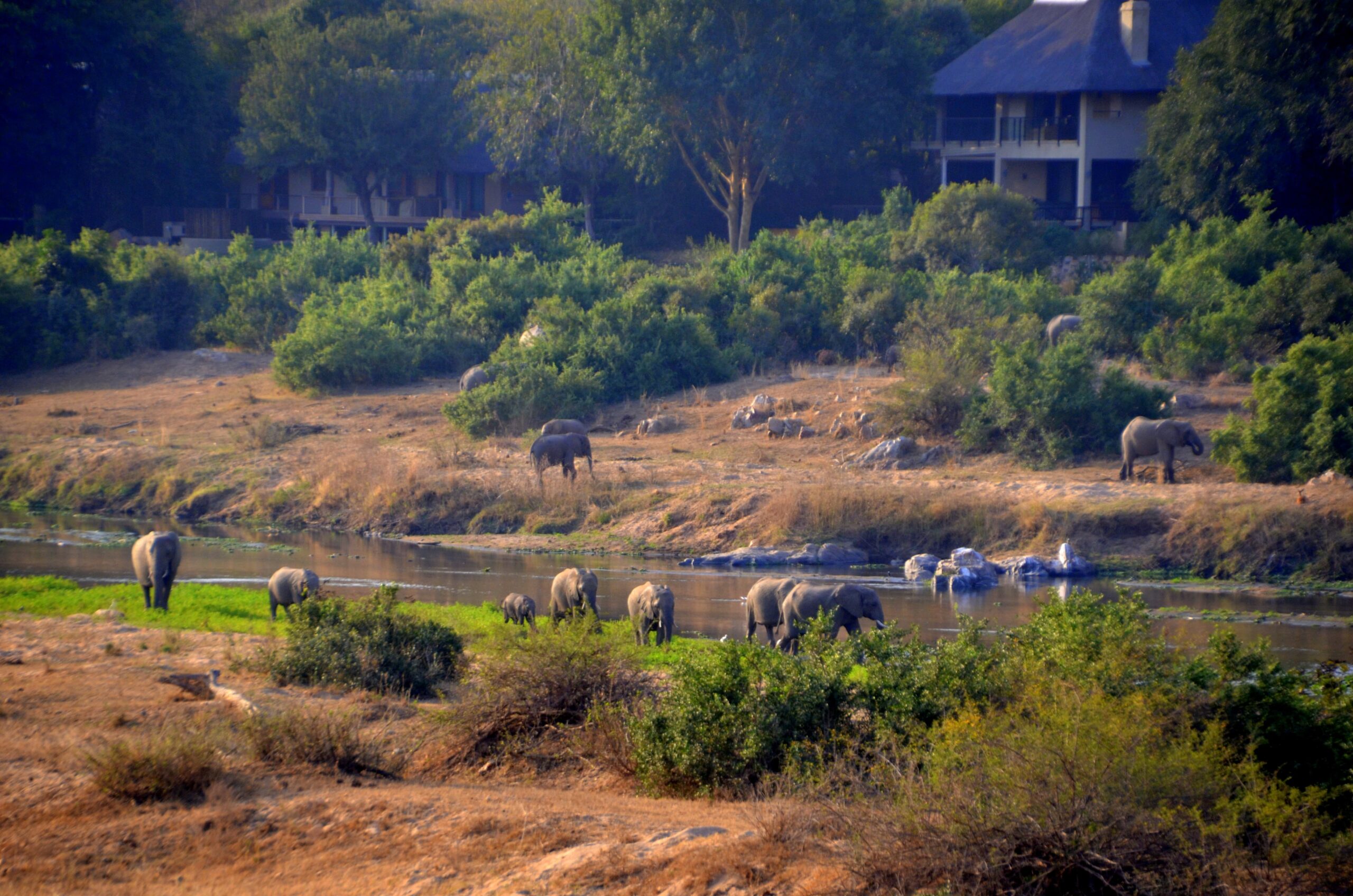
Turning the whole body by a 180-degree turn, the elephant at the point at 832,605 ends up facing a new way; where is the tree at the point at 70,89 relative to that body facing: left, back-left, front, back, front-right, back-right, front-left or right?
front-right

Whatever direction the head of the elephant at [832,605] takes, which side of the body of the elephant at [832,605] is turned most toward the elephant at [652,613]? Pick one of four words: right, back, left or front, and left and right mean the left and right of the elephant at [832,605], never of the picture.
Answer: back

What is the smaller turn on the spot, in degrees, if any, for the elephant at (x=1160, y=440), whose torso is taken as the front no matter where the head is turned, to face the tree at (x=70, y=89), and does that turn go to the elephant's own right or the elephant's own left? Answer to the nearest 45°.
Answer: approximately 135° to the elephant's own left

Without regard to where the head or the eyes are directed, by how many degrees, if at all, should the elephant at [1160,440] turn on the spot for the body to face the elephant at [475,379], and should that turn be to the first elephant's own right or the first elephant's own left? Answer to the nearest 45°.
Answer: approximately 180°

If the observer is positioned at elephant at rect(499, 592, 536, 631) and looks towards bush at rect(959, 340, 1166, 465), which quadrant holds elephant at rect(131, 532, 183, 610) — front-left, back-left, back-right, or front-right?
back-left

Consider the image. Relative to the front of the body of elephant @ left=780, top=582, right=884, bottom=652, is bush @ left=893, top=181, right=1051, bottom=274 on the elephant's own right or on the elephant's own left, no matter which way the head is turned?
on the elephant's own left

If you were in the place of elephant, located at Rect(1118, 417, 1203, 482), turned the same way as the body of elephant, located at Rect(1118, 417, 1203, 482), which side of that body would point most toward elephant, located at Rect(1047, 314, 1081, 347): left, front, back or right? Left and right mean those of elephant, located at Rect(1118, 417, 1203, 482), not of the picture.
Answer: left

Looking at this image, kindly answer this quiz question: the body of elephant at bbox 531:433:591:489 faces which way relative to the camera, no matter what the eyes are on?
to the viewer's right

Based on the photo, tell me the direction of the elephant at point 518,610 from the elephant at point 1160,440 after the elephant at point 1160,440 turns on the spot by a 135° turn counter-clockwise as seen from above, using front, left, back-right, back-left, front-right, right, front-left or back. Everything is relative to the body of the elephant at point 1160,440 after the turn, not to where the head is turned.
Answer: left

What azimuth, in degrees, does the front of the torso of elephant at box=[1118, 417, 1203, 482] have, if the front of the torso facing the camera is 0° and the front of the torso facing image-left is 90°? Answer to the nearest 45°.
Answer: approximately 270°

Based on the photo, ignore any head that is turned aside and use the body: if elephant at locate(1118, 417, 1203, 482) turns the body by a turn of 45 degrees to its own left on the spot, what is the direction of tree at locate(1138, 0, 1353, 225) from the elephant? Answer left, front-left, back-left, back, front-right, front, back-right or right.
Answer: front-left

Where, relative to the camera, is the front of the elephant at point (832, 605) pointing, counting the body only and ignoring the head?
to the viewer's right
